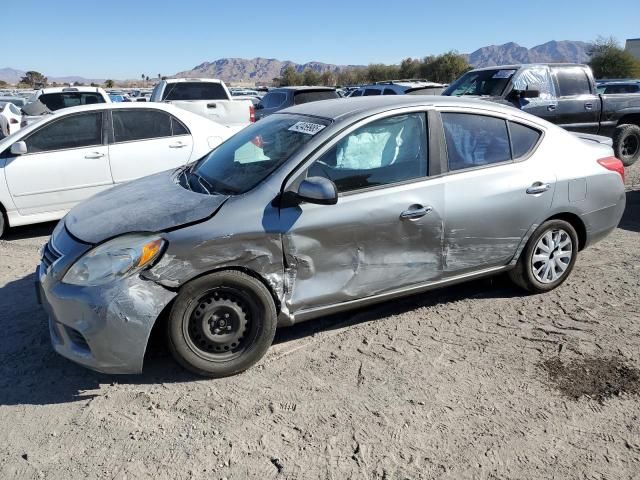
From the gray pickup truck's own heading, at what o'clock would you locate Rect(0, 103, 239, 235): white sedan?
The white sedan is roughly at 12 o'clock from the gray pickup truck.

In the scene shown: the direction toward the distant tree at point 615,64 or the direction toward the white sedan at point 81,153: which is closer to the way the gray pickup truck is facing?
the white sedan

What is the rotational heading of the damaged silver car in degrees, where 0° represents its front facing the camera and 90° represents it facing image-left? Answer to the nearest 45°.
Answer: approximately 45°

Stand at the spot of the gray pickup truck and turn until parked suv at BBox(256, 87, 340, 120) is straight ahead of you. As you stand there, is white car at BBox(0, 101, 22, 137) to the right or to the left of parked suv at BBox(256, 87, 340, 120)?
left

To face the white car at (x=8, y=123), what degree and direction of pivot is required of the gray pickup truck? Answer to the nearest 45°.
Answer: approximately 45° to its right

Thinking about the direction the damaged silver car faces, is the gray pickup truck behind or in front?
behind

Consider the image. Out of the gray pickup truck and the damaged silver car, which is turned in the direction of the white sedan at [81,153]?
the gray pickup truck

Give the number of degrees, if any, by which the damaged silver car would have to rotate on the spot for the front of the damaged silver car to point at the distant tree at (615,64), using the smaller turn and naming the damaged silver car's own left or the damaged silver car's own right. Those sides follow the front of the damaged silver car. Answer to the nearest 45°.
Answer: approximately 180°
